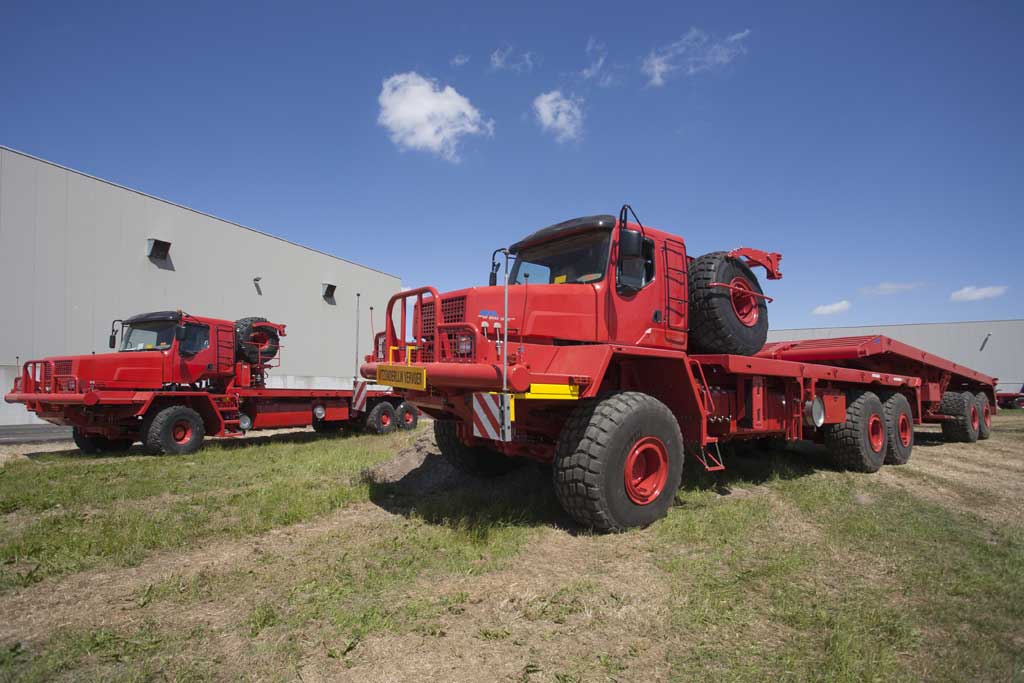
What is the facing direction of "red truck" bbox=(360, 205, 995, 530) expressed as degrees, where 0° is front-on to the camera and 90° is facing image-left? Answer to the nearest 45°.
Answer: approximately 45°

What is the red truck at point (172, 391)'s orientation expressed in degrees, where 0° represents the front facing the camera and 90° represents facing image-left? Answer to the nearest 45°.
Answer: approximately 45°

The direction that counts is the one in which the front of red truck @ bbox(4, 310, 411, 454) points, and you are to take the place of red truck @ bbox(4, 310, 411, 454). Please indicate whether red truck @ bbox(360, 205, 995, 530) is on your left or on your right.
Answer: on your left

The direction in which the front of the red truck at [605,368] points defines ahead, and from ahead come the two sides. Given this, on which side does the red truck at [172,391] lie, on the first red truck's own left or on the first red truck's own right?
on the first red truck's own right
